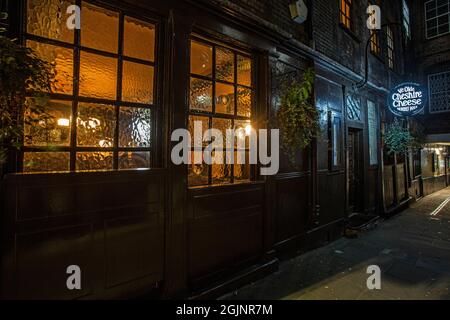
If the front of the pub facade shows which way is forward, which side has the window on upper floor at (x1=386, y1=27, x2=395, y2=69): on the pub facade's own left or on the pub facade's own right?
on the pub facade's own left

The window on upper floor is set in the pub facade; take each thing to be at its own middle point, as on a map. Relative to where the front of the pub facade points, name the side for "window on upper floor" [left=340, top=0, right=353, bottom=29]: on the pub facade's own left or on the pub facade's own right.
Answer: on the pub facade's own left

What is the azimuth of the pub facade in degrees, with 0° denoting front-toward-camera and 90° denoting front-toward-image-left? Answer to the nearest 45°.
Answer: approximately 315°
